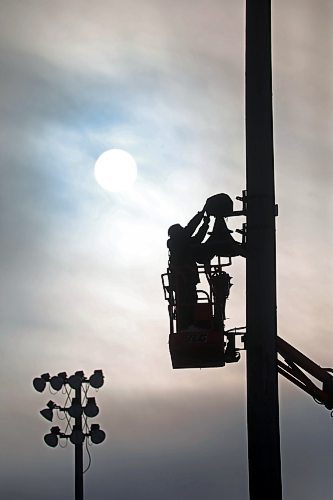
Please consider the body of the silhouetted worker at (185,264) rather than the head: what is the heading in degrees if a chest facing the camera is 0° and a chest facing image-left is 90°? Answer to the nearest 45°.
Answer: approximately 270°

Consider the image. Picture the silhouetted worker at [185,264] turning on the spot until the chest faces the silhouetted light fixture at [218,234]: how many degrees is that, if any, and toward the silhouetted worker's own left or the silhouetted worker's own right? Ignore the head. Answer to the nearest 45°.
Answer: approximately 45° to the silhouetted worker's own right

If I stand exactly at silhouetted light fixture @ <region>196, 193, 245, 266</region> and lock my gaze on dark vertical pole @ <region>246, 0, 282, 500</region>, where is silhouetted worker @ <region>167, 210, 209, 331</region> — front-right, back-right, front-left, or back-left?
back-right
